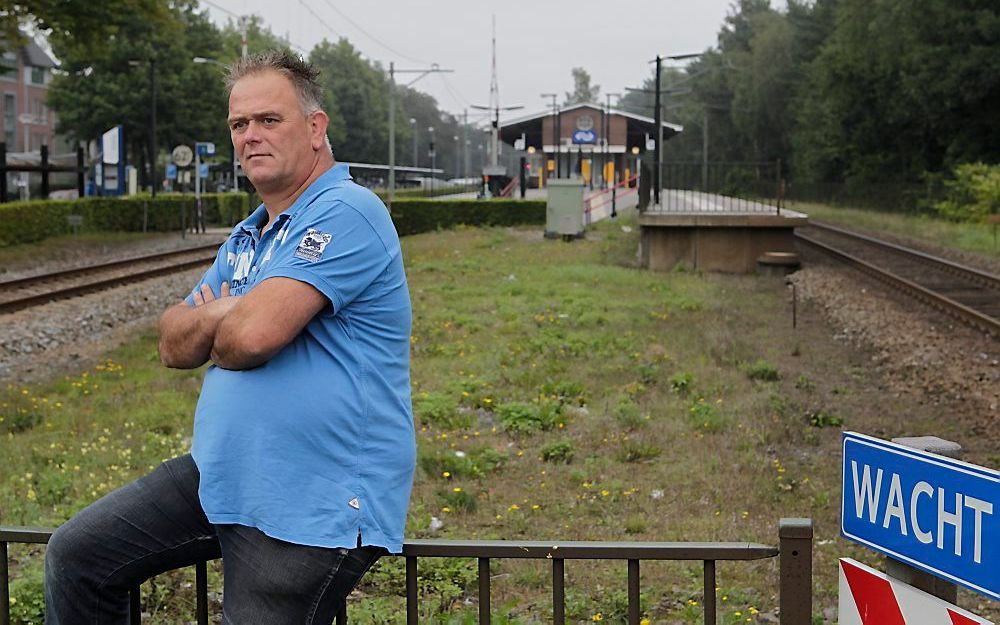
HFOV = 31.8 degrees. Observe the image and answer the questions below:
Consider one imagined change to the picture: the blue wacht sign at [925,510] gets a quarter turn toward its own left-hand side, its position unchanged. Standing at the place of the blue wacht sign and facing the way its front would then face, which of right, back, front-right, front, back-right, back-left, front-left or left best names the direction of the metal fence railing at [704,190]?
back-left

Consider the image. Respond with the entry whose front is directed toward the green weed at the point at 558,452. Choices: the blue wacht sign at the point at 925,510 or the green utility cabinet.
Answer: the green utility cabinet

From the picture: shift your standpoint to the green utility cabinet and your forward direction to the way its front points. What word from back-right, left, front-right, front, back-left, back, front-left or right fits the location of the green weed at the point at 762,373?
front

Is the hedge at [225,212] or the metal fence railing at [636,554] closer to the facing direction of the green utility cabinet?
the metal fence railing

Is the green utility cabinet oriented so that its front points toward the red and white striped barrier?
yes

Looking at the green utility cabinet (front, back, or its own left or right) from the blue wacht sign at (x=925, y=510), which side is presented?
front

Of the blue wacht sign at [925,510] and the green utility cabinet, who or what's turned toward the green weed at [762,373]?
the green utility cabinet

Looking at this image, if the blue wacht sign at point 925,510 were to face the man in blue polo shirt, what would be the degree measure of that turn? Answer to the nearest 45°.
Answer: approximately 45° to its right

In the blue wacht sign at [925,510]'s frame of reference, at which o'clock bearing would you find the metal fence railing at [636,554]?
The metal fence railing is roughly at 3 o'clock from the blue wacht sign.

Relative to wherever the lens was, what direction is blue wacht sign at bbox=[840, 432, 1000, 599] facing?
facing the viewer and to the left of the viewer

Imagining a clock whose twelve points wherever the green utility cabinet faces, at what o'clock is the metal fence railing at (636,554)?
The metal fence railing is roughly at 12 o'clock from the green utility cabinet.

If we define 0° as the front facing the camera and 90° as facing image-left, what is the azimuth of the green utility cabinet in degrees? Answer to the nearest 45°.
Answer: approximately 0°

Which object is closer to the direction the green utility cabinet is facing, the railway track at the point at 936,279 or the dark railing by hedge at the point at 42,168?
the railway track

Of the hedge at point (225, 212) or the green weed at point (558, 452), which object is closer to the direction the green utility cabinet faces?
the green weed
